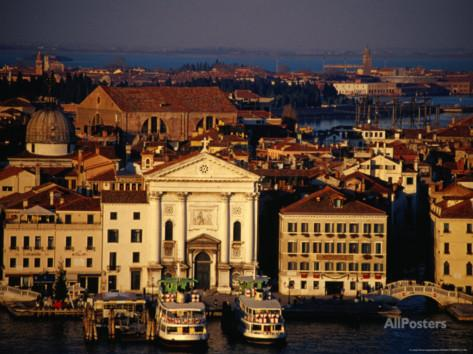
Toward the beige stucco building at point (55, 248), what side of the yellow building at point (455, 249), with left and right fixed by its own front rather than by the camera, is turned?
right

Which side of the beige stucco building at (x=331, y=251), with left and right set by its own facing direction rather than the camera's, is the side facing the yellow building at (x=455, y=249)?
left

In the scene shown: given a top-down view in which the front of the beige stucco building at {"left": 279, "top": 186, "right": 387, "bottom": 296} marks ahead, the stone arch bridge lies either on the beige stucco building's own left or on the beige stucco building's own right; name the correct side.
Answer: on the beige stucco building's own left

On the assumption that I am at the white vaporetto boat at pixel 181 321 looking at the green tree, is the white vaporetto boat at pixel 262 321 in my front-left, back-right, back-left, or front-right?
back-right

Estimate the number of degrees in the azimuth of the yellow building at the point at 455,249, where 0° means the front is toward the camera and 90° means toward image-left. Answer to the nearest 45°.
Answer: approximately 0°
